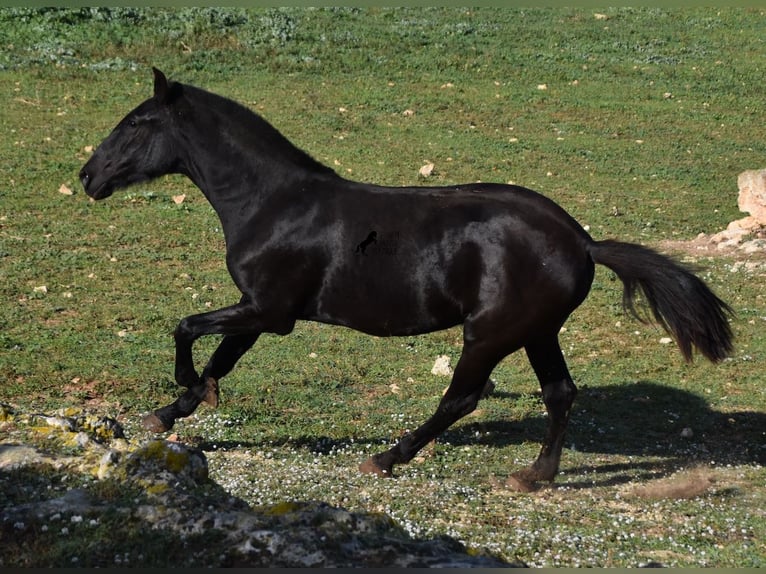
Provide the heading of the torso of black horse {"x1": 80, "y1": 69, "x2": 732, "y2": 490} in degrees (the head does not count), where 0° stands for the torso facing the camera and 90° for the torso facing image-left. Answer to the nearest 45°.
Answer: approximately 90°

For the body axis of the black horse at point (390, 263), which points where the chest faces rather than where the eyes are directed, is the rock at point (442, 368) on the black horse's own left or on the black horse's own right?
on the black horse's own right

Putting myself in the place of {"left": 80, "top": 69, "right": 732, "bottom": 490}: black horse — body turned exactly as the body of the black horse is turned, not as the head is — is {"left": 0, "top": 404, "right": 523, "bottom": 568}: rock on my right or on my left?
on my left

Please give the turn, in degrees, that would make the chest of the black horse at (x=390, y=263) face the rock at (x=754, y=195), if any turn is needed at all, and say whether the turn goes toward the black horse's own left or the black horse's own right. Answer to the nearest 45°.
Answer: approximately 135° to the black horse's own right
